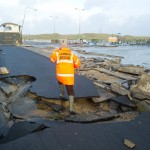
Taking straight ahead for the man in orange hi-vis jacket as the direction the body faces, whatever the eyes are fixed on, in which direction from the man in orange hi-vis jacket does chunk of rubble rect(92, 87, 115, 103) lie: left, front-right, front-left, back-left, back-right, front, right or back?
front-right

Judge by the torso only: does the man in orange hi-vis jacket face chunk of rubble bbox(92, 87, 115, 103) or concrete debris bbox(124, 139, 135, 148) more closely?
the chunk of rubble

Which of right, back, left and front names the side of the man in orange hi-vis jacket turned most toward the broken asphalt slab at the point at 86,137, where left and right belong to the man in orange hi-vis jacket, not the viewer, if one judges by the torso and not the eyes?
back

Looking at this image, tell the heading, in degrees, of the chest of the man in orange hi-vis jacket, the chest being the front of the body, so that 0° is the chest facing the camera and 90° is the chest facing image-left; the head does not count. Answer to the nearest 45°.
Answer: approximately 180°

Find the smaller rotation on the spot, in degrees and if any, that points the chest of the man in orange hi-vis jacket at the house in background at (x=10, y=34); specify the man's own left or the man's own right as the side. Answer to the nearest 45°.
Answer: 0° — they already face it

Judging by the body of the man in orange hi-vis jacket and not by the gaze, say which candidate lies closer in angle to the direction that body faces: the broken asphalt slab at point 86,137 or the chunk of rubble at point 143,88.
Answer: the chunk of rubble

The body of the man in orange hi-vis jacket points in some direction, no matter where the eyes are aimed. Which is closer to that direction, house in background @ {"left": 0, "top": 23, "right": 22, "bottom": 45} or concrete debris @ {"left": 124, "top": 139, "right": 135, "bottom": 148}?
the house in background

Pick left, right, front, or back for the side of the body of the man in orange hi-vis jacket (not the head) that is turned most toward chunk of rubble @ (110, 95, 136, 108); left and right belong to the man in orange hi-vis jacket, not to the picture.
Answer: right

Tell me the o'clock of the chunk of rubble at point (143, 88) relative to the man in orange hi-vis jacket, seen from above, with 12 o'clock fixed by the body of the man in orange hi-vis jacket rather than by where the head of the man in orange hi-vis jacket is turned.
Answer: The chunk of rubble is roughly at 2 o'clock from the man in orange hi-vis jacket.
